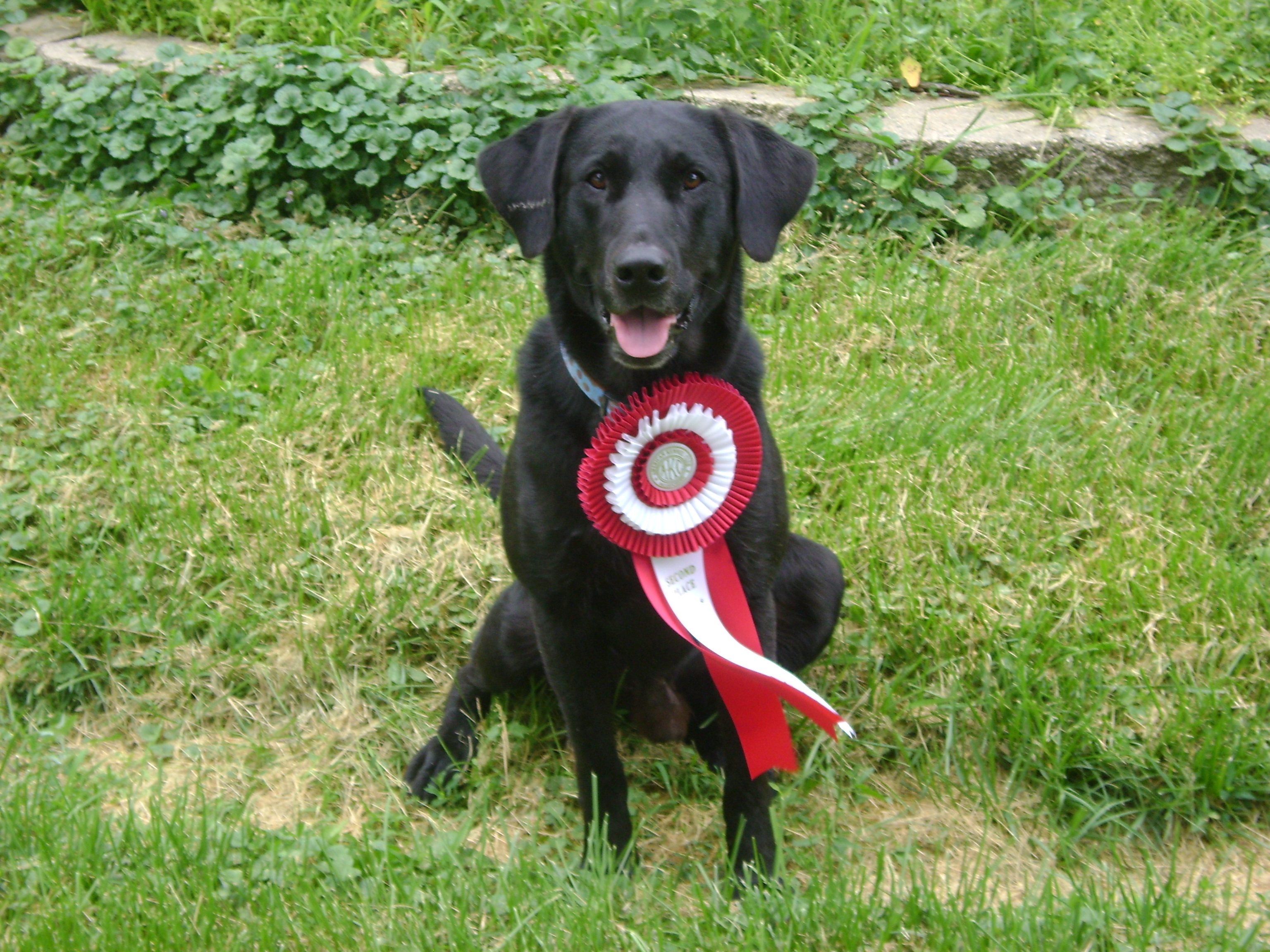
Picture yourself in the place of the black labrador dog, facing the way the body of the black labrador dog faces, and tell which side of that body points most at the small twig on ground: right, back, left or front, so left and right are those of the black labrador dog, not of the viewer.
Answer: back

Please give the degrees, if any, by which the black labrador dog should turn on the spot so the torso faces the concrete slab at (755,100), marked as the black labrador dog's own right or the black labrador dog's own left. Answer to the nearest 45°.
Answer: approximately 180°

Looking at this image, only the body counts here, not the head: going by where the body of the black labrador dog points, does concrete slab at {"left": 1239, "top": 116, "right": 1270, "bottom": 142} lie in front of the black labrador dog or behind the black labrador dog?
behind

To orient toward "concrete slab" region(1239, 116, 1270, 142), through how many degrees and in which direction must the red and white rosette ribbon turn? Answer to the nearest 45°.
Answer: approximately 135° to its left

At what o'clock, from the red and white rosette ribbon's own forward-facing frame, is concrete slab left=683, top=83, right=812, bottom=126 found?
The concrete slab is roughly at 6 o'clock from the red and white rosette ribbon.

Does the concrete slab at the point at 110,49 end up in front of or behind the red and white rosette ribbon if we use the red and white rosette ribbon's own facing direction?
behind

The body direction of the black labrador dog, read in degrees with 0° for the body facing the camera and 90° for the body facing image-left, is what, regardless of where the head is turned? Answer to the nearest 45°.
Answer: approximately 0°
